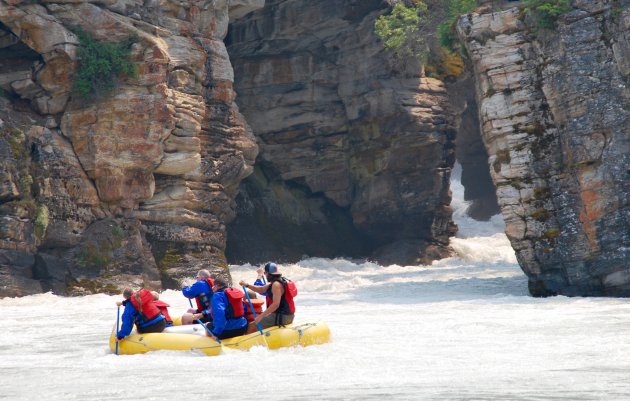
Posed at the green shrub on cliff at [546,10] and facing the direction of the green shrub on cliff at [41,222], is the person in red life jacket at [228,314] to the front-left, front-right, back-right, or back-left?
front-left

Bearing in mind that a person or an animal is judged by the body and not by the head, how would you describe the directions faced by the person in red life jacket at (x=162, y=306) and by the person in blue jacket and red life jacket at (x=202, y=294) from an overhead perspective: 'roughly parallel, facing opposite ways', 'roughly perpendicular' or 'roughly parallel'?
roughly parallel

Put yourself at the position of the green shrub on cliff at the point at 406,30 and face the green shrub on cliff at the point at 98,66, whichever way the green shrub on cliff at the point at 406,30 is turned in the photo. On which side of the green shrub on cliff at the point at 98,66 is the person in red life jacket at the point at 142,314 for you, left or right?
left

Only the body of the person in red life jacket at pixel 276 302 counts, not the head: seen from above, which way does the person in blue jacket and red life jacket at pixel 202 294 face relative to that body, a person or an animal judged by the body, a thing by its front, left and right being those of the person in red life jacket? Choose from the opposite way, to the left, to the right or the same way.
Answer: the same way

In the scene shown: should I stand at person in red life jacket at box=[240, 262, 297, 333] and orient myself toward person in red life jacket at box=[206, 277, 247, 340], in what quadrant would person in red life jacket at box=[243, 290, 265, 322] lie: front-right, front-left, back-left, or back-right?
front-right

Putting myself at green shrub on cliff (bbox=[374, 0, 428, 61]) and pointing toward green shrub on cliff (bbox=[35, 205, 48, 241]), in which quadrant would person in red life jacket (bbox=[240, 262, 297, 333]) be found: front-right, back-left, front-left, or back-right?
front-left

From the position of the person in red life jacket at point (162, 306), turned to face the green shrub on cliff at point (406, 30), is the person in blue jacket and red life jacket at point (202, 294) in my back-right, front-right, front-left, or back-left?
front-right
